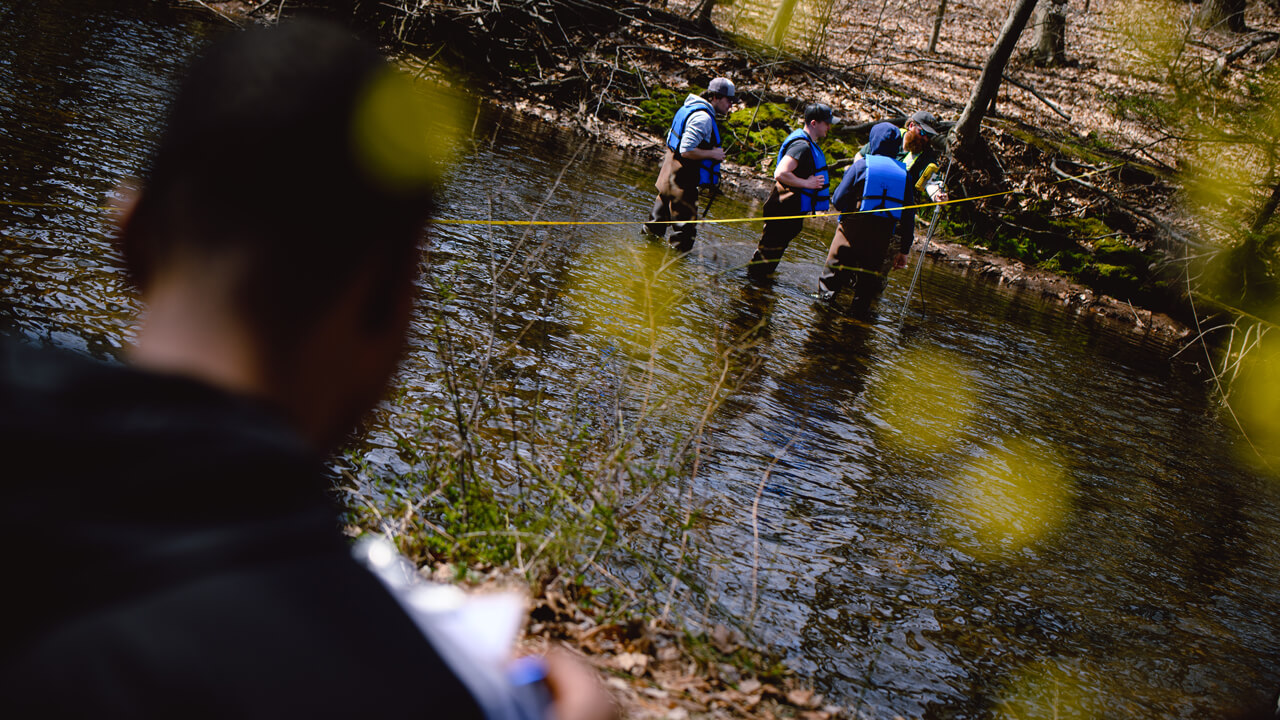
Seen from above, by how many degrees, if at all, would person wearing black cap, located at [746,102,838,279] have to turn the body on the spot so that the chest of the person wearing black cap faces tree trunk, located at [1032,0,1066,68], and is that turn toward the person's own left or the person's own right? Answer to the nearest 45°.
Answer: approximately 90° to the person's own left

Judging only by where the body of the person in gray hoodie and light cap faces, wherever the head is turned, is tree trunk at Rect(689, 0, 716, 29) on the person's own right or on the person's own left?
on the person's own left

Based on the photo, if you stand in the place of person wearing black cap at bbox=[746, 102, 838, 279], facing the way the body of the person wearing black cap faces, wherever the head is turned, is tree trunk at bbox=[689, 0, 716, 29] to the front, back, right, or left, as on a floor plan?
left

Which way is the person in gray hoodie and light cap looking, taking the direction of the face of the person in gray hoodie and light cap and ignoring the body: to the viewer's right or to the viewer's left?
to the viewer's right

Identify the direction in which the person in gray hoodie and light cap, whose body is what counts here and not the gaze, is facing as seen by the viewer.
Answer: to the viewer's right

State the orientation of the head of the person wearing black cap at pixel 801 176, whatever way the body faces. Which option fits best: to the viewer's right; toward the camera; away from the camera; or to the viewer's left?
to the viewer's right

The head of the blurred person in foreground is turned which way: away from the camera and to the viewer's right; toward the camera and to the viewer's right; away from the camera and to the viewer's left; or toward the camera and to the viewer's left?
away from the camera and to the viewer's right

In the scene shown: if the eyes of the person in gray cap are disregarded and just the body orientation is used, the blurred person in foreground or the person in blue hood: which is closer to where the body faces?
the person in blue hood

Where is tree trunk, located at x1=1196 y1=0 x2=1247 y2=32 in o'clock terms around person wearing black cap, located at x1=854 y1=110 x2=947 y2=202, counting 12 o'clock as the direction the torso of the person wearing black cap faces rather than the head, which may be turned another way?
The tree trunk is roughly at 8 o'clock from the person wearing black cap.

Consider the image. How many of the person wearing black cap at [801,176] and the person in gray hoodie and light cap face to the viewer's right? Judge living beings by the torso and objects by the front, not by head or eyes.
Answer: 2

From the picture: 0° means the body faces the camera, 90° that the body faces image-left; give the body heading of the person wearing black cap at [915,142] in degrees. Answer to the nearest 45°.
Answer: approximately 315°
